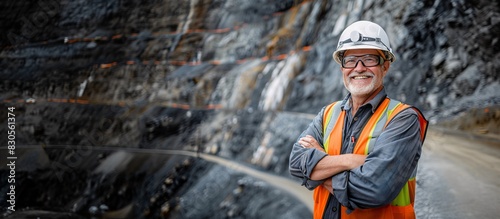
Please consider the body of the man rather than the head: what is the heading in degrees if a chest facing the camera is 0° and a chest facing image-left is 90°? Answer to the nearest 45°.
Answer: approximately 45°
